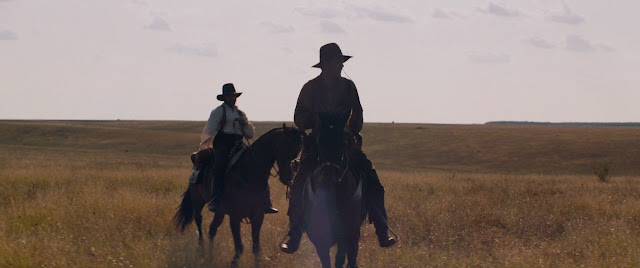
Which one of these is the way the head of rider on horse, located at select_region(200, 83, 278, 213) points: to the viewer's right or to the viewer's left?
to the viewer's right

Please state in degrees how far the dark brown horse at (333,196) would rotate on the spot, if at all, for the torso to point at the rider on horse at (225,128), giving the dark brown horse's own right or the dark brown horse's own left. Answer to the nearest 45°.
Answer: approximately 135° to the dark brown horse's own right

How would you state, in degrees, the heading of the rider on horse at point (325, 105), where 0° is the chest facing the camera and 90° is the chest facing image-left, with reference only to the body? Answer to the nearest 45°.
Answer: approximately 0°

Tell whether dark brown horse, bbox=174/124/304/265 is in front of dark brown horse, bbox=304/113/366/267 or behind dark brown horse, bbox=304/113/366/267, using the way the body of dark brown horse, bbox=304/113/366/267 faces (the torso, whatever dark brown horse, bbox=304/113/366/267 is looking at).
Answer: behind
